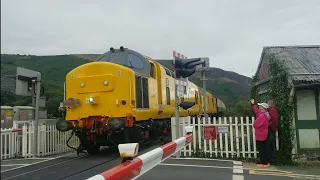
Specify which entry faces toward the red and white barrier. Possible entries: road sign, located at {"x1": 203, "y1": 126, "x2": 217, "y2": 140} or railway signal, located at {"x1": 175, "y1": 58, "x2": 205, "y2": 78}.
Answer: the road sign

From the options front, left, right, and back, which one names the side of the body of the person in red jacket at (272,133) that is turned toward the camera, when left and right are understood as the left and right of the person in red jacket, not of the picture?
left

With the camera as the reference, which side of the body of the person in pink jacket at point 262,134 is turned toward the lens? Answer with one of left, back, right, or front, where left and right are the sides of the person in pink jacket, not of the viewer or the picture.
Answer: left

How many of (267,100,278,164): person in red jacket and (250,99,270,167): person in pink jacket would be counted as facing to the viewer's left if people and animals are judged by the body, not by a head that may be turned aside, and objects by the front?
2

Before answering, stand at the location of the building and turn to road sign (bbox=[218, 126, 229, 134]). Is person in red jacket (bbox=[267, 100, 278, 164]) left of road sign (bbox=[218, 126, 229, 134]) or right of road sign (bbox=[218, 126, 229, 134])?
left

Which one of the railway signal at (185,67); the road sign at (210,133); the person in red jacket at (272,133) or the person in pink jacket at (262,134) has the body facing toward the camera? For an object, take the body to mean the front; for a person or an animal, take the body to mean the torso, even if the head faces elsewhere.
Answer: the road sign

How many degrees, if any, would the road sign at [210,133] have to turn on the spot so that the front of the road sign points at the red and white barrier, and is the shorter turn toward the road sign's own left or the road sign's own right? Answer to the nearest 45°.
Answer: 0° — it already faces it
